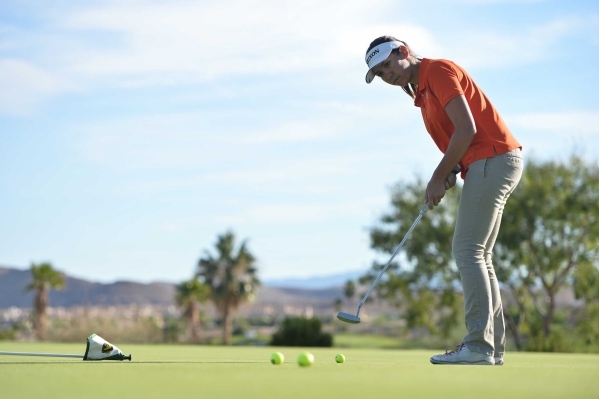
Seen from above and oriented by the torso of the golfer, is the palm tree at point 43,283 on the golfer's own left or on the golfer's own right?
on the golfer's own right

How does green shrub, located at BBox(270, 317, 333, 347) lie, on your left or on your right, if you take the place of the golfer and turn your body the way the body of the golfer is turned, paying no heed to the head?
on your right

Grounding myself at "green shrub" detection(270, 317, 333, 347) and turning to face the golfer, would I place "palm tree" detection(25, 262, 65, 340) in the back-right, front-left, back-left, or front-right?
back-right
